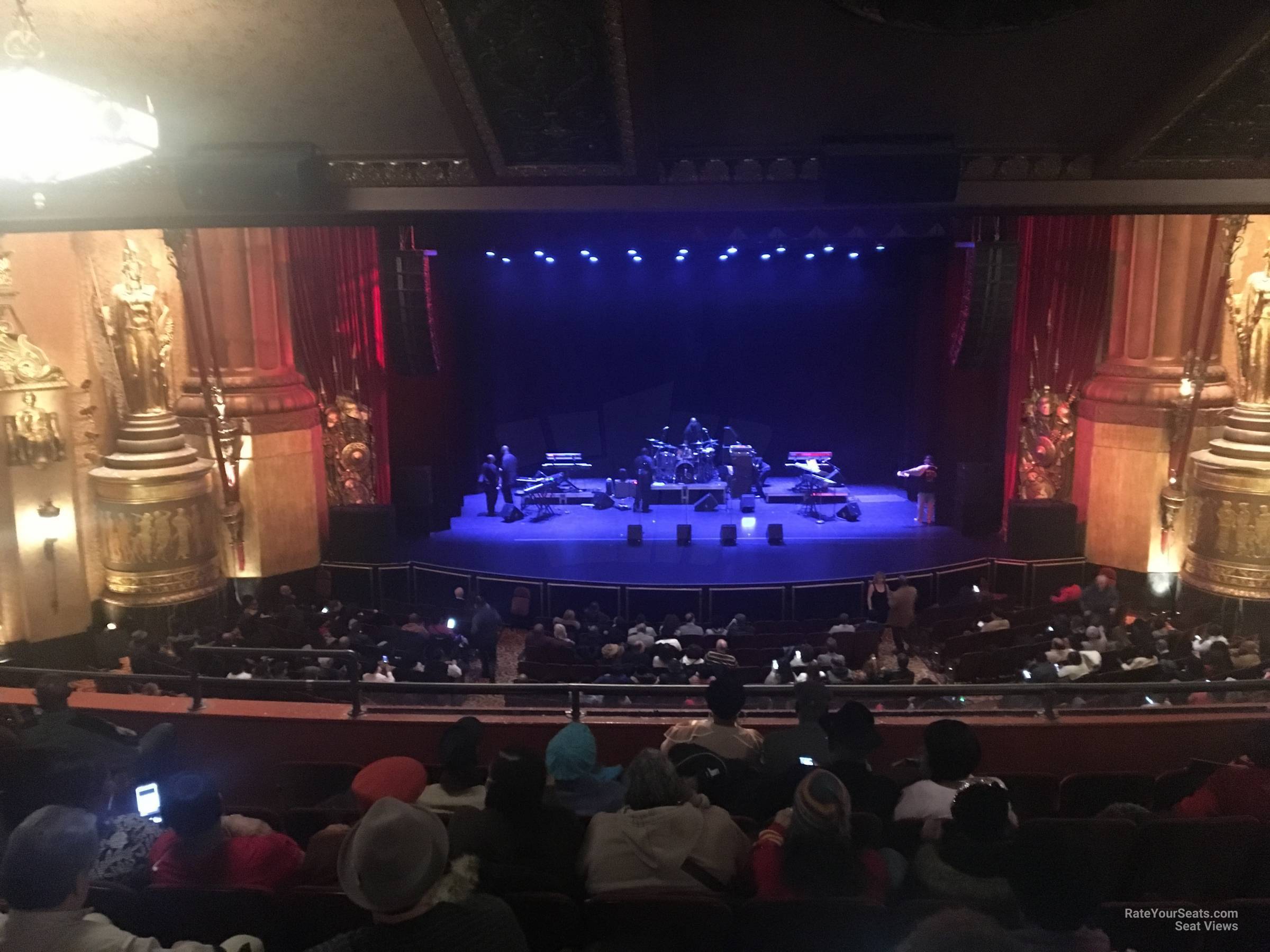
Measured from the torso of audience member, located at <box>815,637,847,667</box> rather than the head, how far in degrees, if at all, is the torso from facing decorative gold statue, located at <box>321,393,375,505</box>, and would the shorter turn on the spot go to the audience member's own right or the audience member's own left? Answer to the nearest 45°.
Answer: approximately 45° to the audience member's own left

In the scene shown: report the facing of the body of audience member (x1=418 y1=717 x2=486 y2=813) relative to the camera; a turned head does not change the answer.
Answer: away from the camera

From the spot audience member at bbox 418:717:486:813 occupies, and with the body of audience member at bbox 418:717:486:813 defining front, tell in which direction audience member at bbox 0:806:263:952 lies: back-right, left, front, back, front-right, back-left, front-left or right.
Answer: back-left

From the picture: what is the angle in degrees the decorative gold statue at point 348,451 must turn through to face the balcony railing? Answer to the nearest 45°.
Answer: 0° — it already faces it

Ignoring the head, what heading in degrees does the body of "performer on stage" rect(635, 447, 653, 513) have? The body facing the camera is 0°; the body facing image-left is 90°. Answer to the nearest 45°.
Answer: approximately 0°

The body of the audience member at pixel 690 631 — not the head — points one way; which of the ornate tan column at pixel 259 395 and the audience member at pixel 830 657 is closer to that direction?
the ornate tan column

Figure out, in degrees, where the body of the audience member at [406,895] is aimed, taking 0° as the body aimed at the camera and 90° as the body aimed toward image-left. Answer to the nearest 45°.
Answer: approximately 180°

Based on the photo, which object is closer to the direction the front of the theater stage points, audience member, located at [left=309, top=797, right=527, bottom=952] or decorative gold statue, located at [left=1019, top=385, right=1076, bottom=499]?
the audience member

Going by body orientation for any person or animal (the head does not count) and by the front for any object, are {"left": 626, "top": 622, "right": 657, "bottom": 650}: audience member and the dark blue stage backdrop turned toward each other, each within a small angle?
yes

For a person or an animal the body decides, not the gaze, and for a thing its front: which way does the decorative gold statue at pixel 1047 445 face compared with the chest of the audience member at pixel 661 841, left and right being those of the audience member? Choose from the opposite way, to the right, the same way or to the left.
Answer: the opposite way

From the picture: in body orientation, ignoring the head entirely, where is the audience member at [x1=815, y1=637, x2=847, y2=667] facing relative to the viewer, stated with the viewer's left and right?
facing away from the viewer

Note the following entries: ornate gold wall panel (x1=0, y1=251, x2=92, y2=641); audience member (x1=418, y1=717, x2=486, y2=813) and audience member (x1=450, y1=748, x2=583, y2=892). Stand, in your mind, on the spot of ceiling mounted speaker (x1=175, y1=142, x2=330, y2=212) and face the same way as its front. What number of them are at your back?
1

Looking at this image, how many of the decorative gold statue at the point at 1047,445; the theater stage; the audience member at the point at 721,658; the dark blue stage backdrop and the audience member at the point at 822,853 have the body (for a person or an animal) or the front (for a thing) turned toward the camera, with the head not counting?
3
